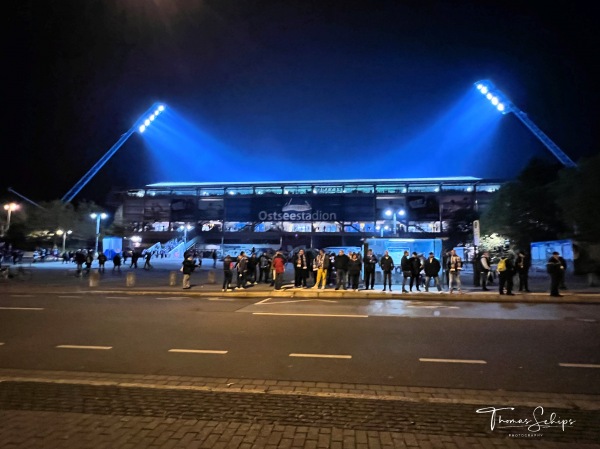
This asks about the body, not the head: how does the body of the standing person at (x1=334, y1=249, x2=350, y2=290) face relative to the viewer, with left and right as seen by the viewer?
facing the viewer

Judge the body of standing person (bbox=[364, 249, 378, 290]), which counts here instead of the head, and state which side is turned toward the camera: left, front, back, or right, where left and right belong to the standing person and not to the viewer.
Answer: front

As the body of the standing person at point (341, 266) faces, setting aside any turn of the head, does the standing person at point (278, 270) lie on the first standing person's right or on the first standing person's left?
on the first standing person's right

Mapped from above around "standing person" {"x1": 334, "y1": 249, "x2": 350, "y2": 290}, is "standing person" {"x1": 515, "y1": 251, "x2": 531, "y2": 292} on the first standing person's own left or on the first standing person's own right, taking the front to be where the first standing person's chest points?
on the first standing person's own left

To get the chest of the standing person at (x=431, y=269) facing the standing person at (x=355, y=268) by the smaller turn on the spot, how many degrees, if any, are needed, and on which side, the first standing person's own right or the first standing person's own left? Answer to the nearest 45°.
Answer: approximately 90° to the first standing person's own right

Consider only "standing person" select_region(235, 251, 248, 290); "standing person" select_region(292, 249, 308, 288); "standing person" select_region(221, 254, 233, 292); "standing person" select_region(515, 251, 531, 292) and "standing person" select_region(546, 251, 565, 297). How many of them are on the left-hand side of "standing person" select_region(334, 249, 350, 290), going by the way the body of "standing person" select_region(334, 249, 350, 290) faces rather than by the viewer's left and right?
2

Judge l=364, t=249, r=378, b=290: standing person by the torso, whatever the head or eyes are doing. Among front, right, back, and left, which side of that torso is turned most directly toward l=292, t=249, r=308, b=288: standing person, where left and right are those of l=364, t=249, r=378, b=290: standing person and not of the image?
right

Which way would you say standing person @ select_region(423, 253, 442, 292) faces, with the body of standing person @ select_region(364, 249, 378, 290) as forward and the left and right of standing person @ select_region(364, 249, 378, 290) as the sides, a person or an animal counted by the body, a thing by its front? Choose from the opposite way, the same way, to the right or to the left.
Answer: the same way

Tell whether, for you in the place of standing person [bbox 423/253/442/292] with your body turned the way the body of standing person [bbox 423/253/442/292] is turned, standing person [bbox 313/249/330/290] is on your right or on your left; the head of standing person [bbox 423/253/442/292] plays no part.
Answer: on your right

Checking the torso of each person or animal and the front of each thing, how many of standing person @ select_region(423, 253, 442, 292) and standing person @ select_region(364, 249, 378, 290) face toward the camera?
2

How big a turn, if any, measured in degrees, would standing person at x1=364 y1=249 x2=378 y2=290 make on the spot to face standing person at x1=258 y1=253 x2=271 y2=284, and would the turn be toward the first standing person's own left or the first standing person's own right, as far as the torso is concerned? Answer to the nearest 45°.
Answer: approximately 135° to the first standing person's own right

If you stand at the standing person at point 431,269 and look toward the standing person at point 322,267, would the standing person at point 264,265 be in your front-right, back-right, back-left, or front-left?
front-right

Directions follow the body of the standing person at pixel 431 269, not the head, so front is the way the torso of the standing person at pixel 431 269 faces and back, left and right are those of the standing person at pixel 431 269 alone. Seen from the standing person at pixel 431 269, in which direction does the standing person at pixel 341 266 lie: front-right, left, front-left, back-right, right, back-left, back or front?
right

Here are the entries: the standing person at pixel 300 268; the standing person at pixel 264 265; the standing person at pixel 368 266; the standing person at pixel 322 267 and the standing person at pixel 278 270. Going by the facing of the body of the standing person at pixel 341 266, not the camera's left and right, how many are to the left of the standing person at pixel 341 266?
1

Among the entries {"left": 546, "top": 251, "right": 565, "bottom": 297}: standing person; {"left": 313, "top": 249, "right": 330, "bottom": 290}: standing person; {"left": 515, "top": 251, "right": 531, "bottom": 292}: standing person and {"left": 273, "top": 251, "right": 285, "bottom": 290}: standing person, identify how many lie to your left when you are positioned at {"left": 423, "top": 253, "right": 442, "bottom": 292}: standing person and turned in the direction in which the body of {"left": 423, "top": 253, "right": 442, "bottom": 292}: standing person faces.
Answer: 2

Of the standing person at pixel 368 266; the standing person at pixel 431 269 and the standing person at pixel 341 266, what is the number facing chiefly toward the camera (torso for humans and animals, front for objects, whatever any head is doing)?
3
